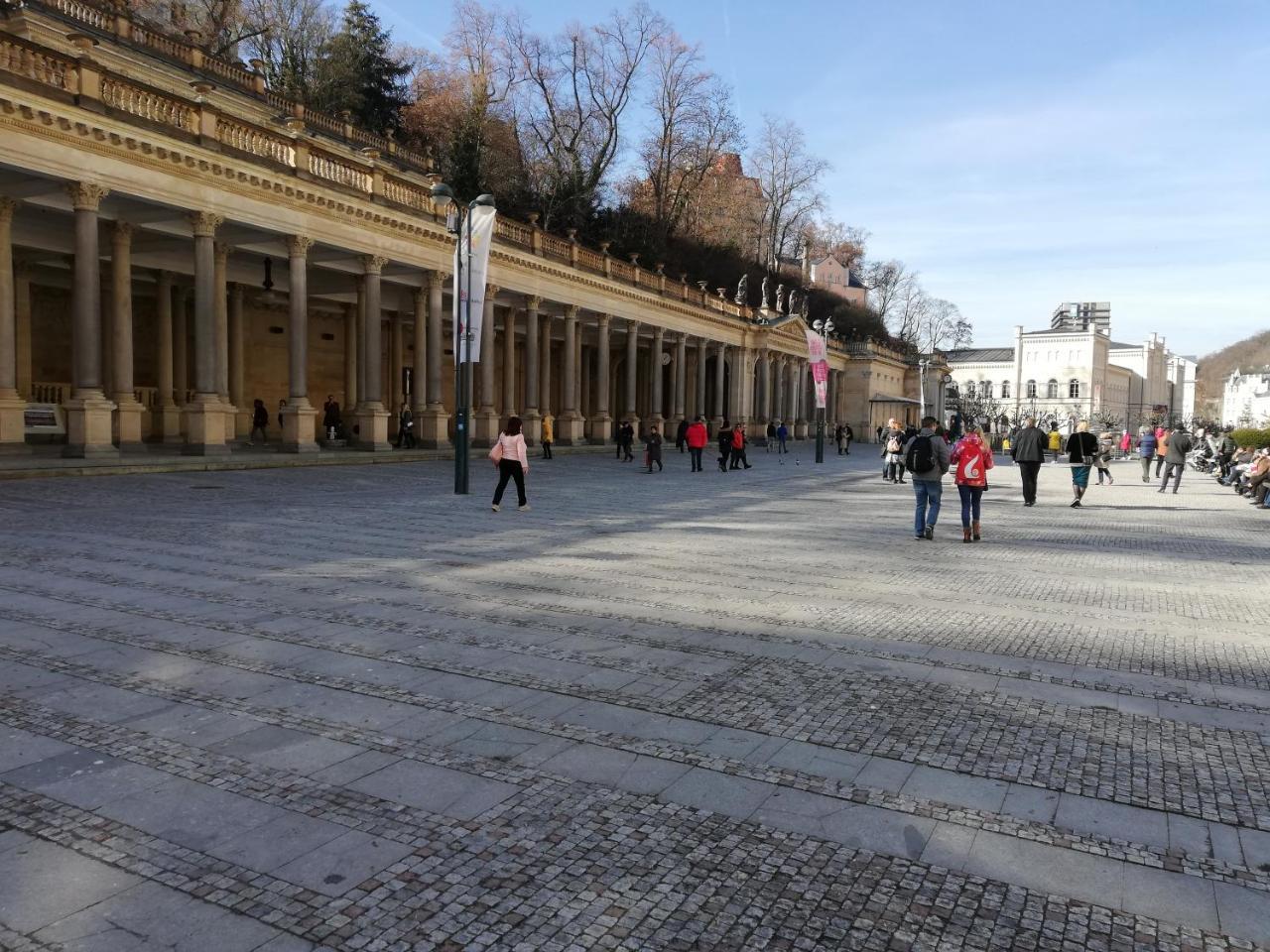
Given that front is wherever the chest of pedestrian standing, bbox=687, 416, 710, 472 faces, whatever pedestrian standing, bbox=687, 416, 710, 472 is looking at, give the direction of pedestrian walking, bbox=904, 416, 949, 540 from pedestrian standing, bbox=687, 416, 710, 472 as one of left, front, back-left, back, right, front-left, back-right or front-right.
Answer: back

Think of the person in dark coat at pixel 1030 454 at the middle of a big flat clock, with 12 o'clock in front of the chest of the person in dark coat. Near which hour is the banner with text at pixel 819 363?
The banner with text is roughly at 11 o'clock from the person in dark coat.

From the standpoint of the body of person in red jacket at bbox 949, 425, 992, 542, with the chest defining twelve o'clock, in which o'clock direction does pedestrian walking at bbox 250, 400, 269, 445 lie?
The pedestrian walking is roughly at 10 o'clock from the person in red jacket.

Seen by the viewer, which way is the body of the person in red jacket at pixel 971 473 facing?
away from the camera

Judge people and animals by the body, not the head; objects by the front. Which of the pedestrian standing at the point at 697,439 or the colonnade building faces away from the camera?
the pedestrian standing

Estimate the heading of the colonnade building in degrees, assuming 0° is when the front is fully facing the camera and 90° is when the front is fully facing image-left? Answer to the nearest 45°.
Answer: approximately 315°

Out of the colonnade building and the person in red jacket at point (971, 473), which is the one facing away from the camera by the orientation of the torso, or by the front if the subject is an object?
the person in red jacket

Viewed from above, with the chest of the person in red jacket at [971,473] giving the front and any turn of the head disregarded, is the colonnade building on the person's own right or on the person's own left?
on the person's own left

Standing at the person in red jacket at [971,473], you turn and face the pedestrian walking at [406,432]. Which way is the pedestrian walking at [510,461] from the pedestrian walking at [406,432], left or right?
left
